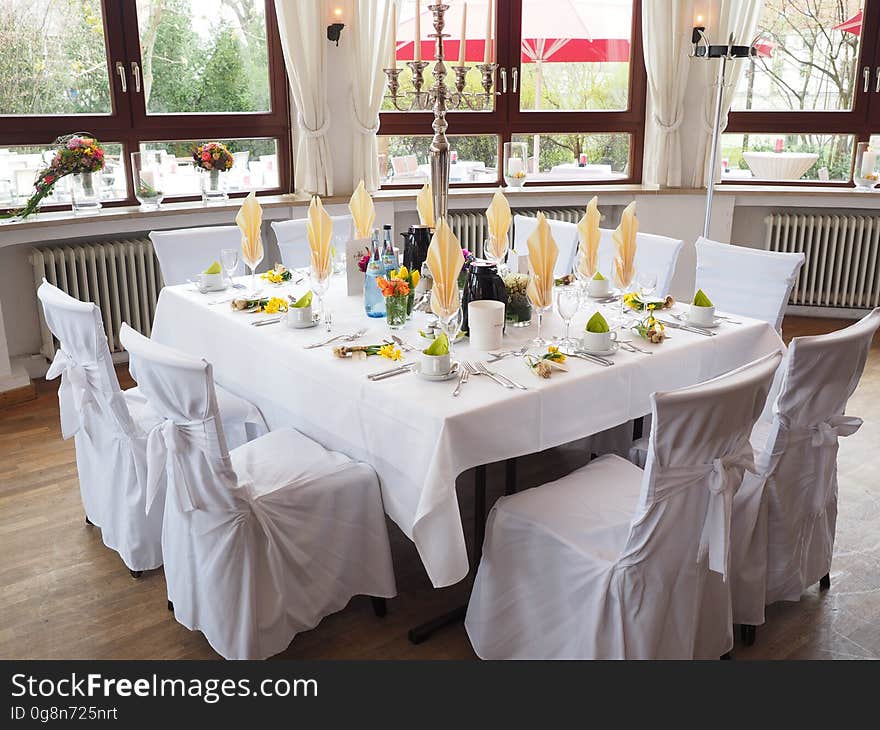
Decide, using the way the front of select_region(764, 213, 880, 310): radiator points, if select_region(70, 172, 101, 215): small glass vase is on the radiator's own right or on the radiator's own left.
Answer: on the radiator's own right

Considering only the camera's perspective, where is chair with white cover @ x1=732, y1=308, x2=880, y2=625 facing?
facing away from the viewer and to the left of the viewer

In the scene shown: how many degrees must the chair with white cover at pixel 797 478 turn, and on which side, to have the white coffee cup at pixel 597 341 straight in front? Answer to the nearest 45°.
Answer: approximately 45° to its left

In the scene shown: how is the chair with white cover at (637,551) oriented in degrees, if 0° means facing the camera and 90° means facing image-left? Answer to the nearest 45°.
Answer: approximately 135°

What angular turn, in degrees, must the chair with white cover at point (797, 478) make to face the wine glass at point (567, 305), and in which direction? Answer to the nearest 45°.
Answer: approximately 45° to its left

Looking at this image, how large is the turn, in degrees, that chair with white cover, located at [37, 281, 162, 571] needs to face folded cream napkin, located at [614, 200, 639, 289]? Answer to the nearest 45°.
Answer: approximately 45° to its right

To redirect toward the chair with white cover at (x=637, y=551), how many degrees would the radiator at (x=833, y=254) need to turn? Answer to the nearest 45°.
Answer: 0° — it already faces it

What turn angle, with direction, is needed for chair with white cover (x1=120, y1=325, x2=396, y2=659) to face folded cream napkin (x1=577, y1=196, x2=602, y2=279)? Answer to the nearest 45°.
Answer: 0° — it already faces it

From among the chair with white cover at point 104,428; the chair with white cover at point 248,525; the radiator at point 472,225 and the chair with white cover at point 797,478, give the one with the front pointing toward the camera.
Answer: the radiator
